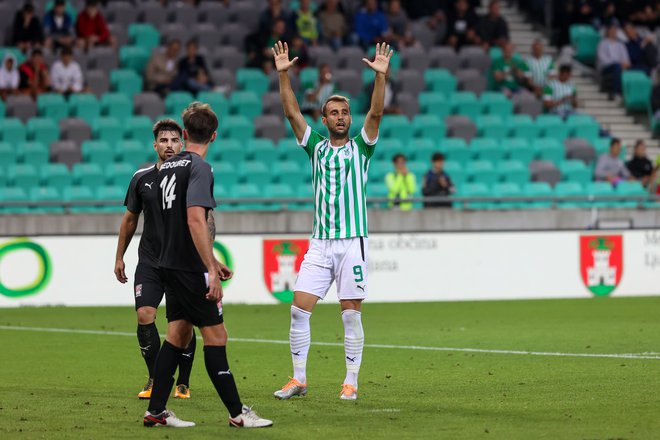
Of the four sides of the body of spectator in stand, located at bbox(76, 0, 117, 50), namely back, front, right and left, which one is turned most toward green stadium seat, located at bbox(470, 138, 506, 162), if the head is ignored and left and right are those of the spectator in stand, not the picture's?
left

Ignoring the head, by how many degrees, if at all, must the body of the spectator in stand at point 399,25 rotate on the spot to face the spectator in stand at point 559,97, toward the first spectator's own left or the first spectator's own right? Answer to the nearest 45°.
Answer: approximately 90° to the first spectator's own left

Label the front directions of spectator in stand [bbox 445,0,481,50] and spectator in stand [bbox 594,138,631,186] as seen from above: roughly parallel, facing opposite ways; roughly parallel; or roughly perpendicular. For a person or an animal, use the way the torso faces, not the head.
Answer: roughly parallel

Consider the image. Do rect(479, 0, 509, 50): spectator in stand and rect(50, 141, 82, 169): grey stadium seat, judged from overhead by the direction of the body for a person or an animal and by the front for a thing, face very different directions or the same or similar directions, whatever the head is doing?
same or similar directions

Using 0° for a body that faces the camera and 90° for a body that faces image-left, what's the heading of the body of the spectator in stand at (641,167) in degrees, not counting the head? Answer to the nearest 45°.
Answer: approximately 0°

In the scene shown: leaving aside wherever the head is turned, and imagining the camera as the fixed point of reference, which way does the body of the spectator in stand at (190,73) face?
toward the camera

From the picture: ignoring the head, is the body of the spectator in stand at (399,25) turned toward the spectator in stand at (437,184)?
yes

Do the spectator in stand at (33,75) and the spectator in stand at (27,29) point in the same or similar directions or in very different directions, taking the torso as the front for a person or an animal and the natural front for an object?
same or similar directions

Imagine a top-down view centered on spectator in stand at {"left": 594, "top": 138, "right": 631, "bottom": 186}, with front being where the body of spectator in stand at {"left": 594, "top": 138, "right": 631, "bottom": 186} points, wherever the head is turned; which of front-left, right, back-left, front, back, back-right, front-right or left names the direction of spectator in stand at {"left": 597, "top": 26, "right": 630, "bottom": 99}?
back

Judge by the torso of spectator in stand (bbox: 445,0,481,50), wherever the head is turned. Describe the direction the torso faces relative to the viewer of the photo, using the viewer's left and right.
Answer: facing the viewer

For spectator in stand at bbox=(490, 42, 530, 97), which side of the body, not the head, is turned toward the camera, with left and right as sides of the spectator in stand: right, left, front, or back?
front

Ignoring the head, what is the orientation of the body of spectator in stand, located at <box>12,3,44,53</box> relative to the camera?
toward the camera
